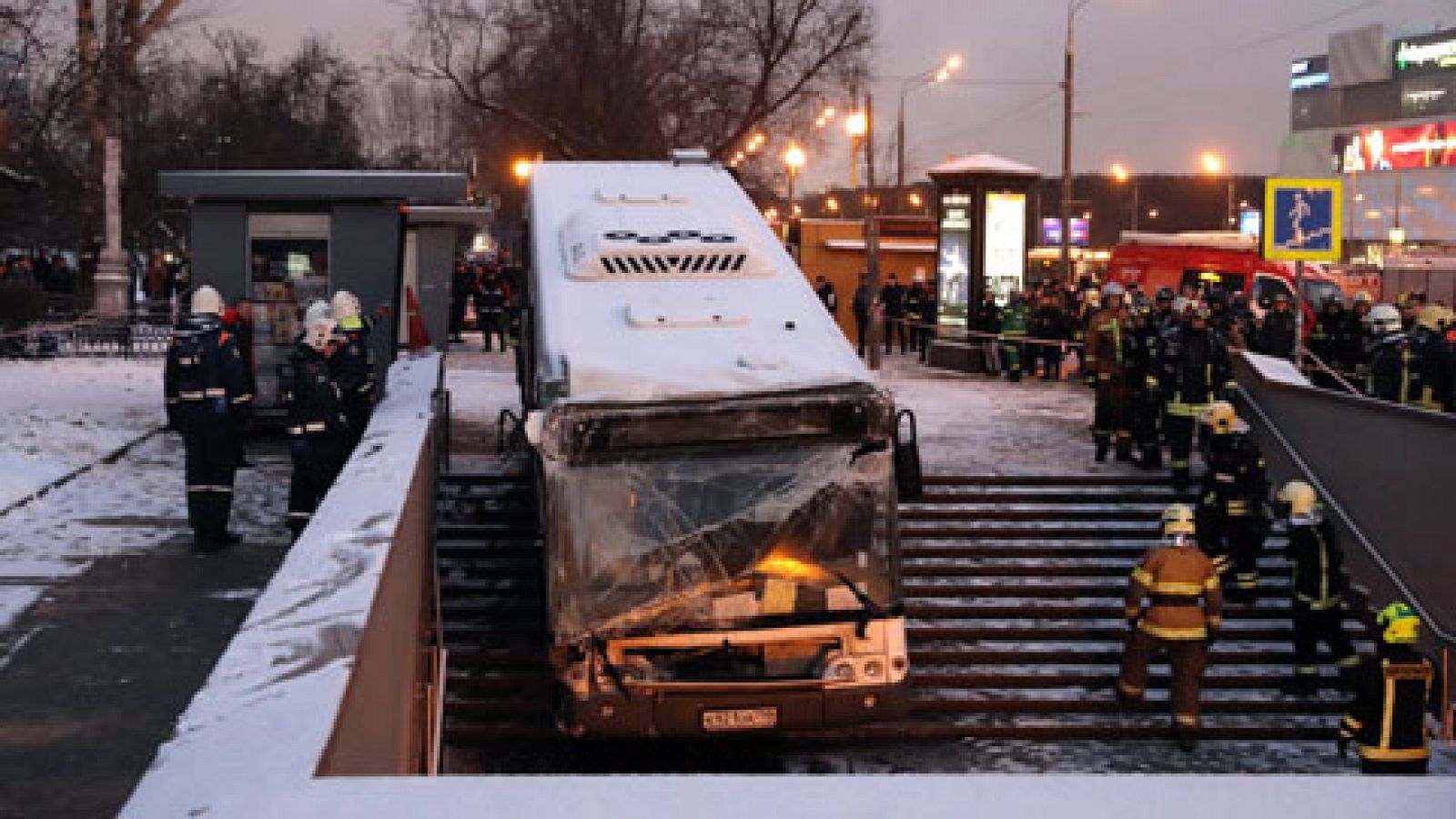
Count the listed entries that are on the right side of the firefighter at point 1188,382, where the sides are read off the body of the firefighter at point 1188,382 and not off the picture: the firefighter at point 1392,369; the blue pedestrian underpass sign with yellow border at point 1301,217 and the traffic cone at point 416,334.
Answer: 1

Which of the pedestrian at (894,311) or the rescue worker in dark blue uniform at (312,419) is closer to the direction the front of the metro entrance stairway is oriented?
the rescue worker in dark blue uniform

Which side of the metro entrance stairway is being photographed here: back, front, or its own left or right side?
front

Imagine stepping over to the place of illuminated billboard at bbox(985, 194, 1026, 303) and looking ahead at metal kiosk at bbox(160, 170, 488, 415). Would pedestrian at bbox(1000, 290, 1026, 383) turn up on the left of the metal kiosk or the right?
left

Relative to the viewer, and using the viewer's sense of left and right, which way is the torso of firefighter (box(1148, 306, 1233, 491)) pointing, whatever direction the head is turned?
facing the viewer

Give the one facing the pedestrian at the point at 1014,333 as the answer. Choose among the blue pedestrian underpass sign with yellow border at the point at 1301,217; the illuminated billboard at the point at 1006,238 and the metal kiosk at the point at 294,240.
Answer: the illuminated billboard

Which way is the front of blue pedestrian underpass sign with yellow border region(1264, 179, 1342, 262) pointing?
toward the camera

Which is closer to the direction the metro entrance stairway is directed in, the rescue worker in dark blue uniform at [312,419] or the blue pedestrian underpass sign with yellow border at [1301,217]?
the rescue worker in dark blue uniform

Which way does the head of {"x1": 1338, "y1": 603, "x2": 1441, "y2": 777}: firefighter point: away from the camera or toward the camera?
away from the camera

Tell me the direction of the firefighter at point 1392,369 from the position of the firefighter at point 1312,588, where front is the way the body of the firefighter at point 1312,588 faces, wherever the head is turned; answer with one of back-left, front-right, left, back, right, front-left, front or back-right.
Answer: right
